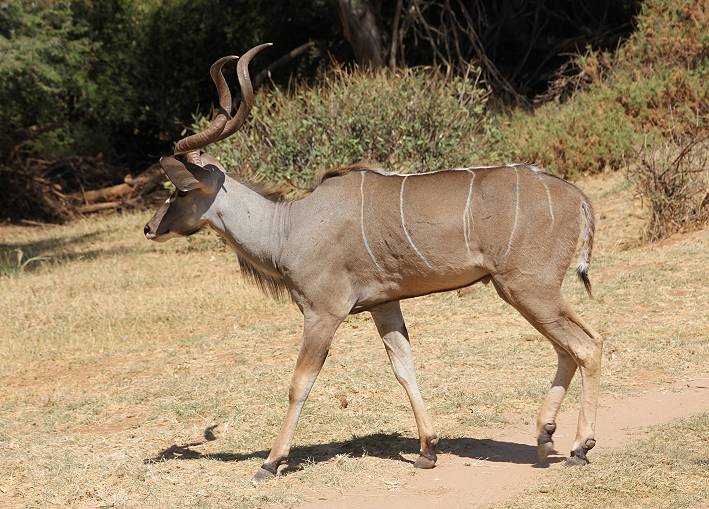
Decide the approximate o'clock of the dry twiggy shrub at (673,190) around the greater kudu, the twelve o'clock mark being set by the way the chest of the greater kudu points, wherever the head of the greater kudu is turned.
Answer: The dry twiggy shrub is roughly at 4 o'clock from the greater kudu.

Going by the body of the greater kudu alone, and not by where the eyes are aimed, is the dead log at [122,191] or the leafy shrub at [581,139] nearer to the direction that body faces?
the dead log

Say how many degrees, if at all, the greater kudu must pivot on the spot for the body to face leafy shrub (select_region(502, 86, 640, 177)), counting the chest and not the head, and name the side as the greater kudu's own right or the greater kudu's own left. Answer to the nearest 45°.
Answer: approximately 90° to the greater kudu's own right

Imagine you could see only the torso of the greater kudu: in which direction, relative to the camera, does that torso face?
to the viewer's left

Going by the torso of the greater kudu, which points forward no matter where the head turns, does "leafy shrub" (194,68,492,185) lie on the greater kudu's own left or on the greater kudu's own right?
on the greater kudu's own right

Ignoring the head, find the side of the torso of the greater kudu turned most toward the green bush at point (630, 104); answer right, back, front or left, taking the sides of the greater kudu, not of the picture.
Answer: right

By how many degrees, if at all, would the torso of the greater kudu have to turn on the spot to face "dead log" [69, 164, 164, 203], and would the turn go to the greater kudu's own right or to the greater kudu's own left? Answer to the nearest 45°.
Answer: approximately 90° to the greater kudu's own right
